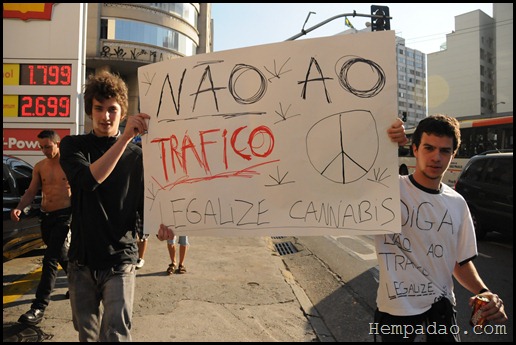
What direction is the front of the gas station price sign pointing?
toward the camera

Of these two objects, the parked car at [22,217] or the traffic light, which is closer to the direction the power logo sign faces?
the parked car

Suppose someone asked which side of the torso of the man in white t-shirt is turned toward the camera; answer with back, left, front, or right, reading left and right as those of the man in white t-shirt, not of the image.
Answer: front

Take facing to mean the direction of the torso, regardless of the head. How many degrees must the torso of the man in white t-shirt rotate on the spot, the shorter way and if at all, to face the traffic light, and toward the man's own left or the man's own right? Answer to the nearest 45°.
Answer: approximately 180°

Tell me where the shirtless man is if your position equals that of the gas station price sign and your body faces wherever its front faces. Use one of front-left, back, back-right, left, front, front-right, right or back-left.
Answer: front

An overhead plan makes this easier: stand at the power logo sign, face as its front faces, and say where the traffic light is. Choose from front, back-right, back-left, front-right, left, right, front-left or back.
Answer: left

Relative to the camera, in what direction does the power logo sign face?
facing the viewer
